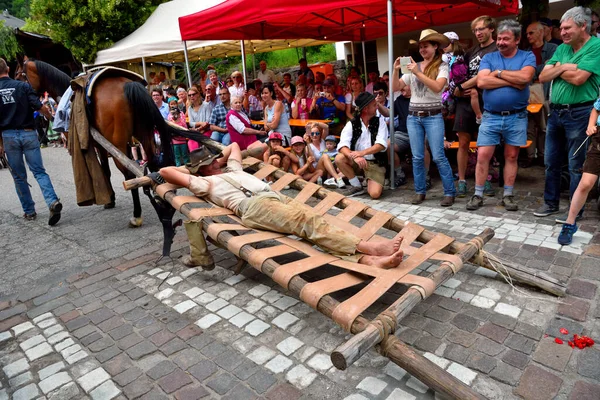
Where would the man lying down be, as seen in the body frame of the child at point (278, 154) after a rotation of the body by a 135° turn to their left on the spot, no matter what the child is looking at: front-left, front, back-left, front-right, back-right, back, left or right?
back-right

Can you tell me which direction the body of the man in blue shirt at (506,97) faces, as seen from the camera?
toward the camera

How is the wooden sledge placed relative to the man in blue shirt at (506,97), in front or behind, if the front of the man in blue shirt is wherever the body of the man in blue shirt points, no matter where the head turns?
in front

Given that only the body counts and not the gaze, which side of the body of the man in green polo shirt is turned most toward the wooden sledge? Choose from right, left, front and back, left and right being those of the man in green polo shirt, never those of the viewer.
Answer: front

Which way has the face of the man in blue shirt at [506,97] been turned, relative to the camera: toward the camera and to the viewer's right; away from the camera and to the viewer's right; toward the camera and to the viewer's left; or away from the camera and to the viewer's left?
toward the camera and to the viewer's left

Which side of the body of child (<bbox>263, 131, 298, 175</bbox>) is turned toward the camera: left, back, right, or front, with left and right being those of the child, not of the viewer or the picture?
front

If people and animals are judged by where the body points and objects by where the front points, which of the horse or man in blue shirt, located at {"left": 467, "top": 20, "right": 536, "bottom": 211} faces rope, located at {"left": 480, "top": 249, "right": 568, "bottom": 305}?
the man in blue shirt

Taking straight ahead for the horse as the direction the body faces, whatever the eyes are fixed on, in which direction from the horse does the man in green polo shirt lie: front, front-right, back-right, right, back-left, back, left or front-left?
back

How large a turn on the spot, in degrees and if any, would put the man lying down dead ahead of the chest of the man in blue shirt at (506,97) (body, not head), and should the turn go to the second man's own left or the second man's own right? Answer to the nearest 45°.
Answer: approximately 45° to the second man's own right

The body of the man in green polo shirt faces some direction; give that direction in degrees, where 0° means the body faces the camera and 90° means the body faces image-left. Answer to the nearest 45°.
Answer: approximately 45°

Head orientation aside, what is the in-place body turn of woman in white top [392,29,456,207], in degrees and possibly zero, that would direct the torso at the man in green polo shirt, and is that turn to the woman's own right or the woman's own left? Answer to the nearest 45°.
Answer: approximately 90° to the woman's own left

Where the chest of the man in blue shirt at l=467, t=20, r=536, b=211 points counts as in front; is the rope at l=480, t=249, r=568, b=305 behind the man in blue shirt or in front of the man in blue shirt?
in front

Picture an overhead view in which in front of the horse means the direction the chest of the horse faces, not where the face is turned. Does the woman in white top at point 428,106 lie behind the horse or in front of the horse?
behind

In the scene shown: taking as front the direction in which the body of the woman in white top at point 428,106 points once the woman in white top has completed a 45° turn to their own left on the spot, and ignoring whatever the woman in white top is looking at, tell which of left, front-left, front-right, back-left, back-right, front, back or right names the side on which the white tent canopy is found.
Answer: back-right

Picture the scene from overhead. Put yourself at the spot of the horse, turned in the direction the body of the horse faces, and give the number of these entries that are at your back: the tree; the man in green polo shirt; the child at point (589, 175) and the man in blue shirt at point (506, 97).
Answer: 3
